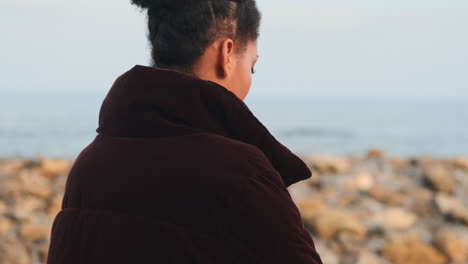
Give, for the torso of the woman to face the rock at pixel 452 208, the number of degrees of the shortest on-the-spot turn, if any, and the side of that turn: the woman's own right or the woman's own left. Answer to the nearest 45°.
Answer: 0° — they already face it

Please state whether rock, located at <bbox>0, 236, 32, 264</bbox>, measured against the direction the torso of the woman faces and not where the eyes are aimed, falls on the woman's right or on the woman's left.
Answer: on the woman's left

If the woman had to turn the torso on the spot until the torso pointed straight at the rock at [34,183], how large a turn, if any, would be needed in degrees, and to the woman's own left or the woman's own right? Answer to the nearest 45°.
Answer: approximately 45° to the woman's own left

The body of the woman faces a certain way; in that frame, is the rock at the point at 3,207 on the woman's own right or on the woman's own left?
on the woman's own left

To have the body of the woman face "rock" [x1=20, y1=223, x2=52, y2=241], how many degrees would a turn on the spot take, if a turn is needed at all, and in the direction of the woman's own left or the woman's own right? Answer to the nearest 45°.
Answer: approximately 45° to the woman's own left

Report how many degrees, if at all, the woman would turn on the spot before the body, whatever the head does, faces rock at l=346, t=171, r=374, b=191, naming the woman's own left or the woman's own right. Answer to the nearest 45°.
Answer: approximately 45° to the woman's own left

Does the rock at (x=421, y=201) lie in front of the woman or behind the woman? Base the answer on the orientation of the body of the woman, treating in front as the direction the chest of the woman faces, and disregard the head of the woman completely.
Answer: in front

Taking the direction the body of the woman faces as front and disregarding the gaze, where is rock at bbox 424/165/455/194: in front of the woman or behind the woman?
in front

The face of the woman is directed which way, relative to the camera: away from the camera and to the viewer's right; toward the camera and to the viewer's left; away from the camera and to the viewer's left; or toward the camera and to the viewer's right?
away from the camera and to the viewer's right

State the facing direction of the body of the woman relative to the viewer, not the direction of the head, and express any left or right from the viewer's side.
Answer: facing away from the viewer and to the right of the viewer
